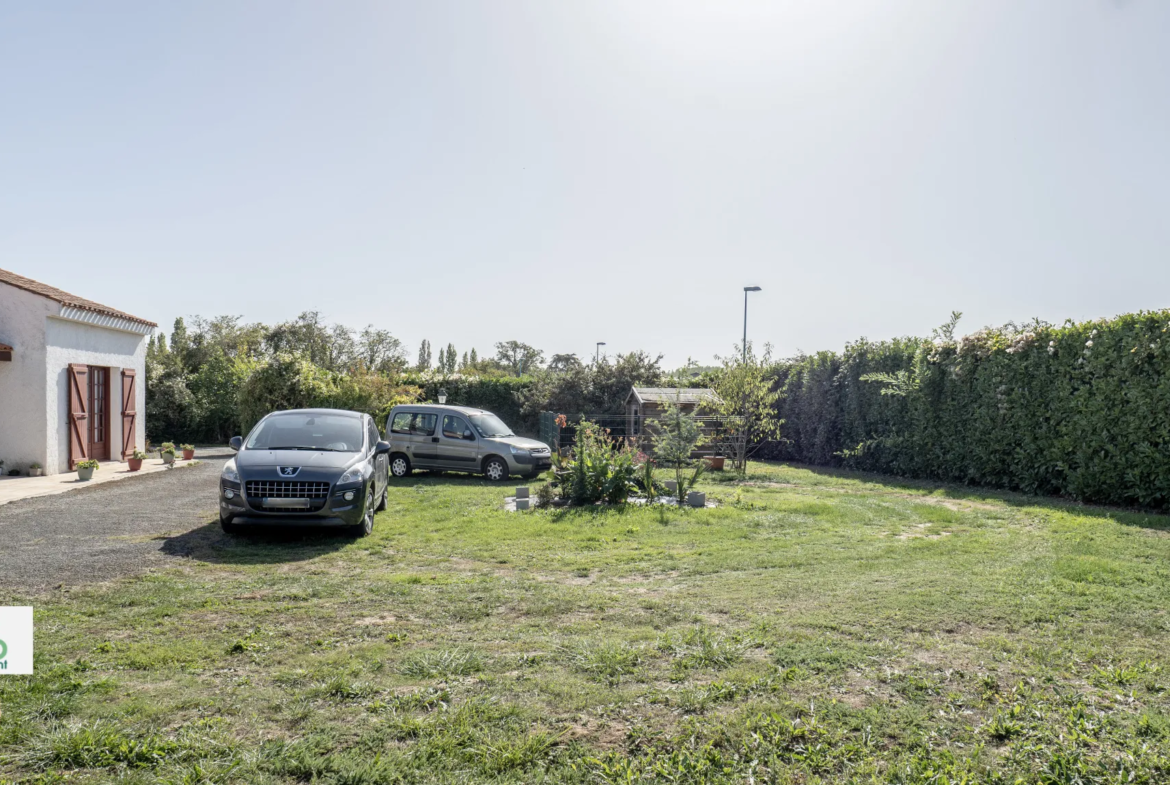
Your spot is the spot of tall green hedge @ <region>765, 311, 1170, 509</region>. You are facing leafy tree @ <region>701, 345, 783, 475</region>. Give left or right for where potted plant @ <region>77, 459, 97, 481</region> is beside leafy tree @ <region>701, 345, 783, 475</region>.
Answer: left

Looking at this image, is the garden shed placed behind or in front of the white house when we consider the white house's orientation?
in front

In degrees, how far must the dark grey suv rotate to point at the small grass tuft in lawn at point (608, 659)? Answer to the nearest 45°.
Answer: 0° — it already faces it

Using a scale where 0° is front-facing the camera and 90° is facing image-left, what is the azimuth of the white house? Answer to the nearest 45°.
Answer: approximately 315°

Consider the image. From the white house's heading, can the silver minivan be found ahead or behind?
ahead

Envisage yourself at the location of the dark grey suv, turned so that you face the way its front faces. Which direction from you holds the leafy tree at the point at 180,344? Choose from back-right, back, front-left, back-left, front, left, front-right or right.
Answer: back

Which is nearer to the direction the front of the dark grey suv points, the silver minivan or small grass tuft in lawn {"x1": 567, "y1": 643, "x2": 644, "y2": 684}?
the small grass tuft in lawn

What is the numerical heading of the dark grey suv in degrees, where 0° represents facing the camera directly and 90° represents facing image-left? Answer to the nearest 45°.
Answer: approximately 0°

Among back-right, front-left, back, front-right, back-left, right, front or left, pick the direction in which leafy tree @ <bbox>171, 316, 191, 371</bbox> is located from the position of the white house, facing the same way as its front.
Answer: back-left

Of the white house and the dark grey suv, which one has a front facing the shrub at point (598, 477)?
the white house

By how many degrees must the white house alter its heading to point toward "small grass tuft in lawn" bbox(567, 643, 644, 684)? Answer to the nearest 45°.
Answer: approximately 45° to its right

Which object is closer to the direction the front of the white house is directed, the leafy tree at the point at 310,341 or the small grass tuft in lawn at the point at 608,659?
the small grass tuft in lawn

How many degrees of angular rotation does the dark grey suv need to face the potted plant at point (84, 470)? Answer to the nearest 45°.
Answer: approximately 135° to its right

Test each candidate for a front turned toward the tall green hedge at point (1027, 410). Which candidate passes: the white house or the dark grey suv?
the white house
